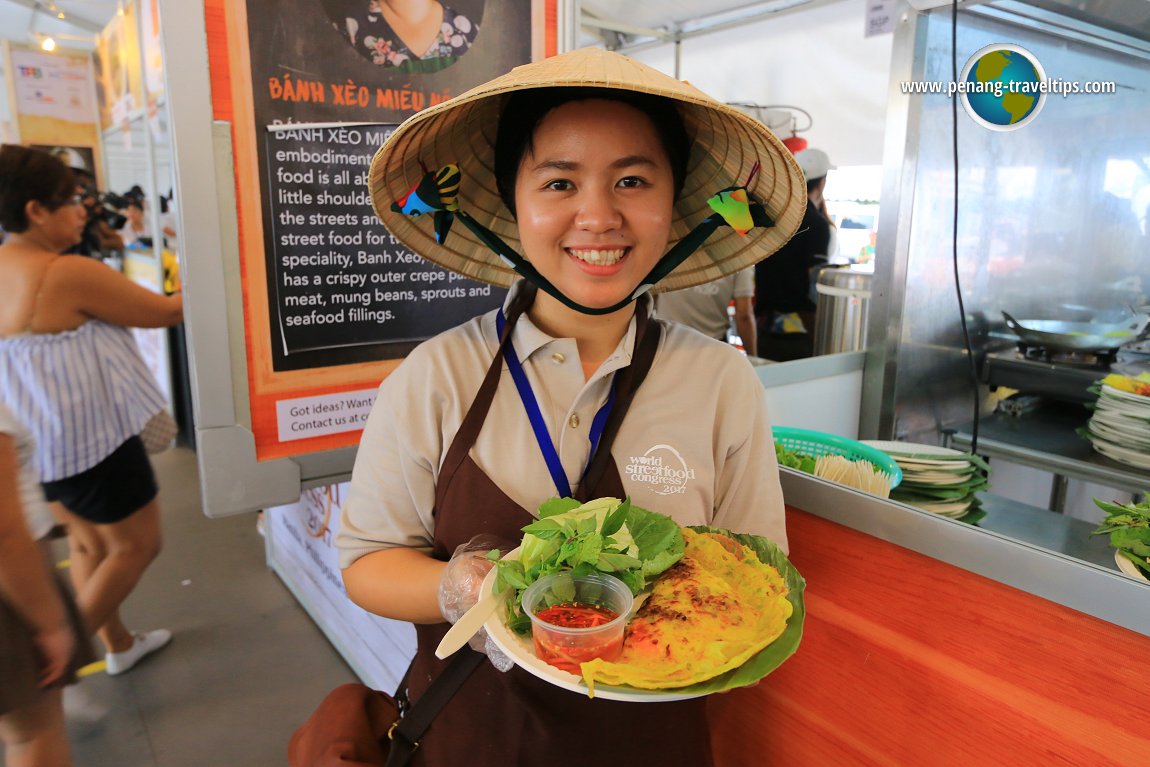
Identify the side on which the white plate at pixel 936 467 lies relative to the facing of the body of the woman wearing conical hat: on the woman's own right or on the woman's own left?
on the woman's own left

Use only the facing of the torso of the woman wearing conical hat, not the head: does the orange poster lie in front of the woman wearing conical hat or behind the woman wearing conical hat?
behind

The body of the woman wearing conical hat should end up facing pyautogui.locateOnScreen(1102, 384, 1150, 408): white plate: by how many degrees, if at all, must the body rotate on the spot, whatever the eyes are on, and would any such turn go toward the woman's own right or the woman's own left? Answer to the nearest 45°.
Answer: approximately 135° to the woman's own left

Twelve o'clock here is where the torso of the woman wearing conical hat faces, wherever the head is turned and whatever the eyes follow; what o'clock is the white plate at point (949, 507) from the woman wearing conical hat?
The white plate is roughly at 8 o'clock from the woman wearing conical hat.

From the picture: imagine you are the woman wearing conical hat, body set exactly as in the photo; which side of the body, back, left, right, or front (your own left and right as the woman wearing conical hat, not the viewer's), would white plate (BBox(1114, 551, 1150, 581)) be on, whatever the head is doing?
left

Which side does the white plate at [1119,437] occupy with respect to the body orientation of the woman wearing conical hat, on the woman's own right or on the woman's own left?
on the woman's own left

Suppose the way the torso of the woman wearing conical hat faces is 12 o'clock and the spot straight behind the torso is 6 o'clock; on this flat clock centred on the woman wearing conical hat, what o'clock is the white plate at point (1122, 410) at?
The white plate is roughly at 8 o'clock from the woman wearing conical hat.

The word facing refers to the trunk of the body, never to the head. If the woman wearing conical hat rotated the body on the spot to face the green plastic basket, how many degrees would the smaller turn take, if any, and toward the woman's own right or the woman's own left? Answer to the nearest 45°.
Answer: approximately 135° to the woman's own left

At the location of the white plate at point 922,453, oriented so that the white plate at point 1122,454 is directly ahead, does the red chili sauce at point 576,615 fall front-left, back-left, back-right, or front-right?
back-right

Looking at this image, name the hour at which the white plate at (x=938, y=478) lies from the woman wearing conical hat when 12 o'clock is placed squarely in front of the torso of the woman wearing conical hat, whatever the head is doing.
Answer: The white plate is roughly at 8 o'clock from the woman wearing conical hat.

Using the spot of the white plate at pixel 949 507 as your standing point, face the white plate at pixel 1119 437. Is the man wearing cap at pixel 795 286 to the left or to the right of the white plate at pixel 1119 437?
left
